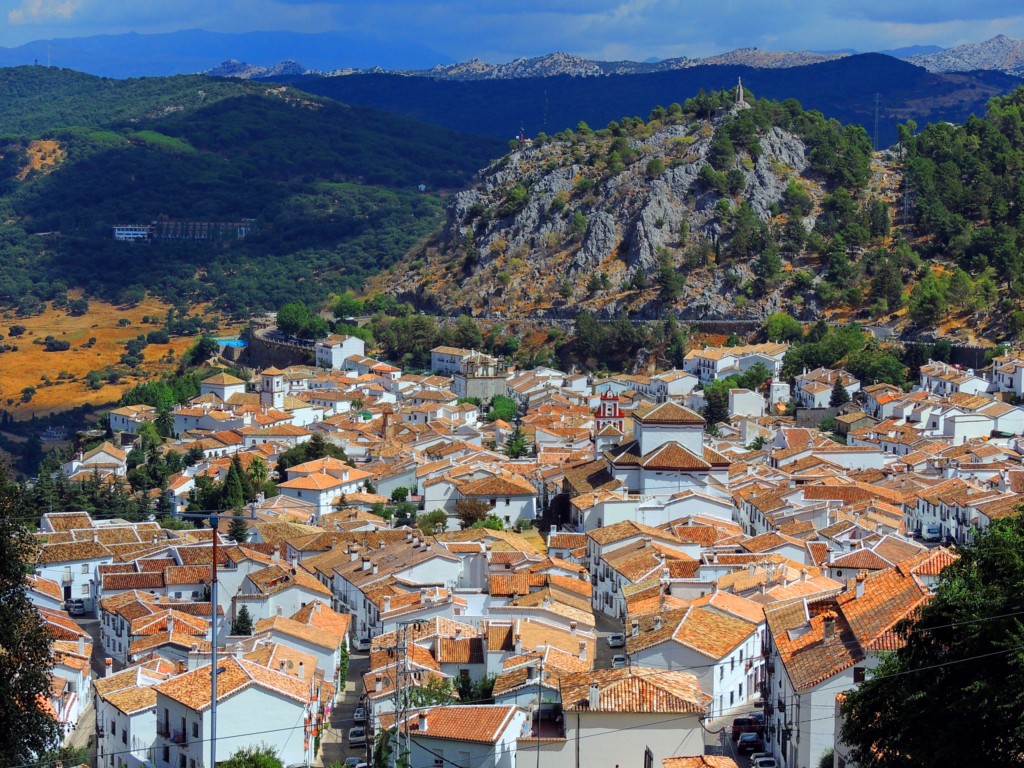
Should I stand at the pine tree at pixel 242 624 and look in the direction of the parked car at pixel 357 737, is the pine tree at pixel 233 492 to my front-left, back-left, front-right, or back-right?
back-left

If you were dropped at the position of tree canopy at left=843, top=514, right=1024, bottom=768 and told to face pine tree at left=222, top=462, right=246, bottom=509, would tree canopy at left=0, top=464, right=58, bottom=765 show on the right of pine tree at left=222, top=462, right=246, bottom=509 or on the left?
left

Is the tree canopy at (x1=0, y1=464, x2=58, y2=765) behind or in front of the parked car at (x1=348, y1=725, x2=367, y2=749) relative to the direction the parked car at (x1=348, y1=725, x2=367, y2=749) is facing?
in front
